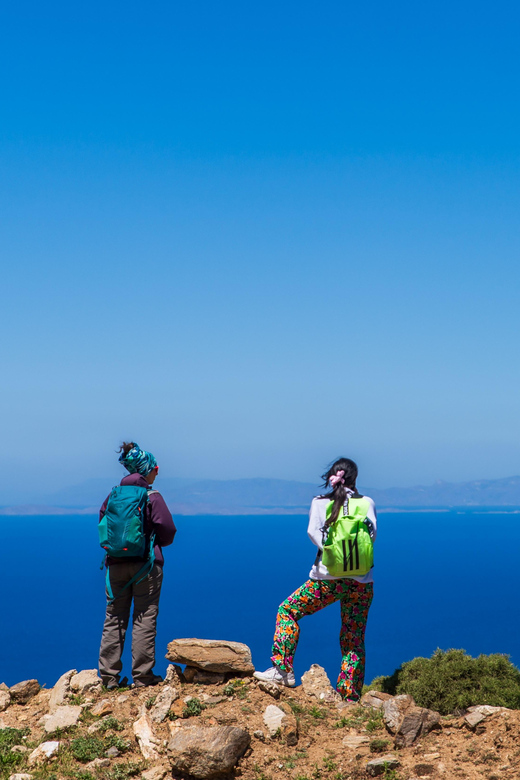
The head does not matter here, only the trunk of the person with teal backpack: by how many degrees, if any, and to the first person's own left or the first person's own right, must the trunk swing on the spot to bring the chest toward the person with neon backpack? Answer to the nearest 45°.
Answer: approximately 45° to the first person's own right

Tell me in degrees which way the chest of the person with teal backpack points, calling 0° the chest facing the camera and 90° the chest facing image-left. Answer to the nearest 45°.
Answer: approximately 225°

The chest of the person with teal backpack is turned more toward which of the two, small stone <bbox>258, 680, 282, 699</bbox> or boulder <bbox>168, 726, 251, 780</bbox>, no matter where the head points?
the small stone

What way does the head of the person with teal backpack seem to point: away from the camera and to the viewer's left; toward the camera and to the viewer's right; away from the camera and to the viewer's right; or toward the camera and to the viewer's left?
away from the camera and to the viewer's right

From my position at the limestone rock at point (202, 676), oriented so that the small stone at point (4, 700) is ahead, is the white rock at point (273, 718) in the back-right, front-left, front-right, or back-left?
back-left

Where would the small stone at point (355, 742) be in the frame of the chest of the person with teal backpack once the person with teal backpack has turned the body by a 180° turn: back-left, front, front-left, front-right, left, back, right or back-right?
left

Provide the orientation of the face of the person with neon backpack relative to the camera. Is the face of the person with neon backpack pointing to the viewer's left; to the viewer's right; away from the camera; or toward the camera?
away from the camera
